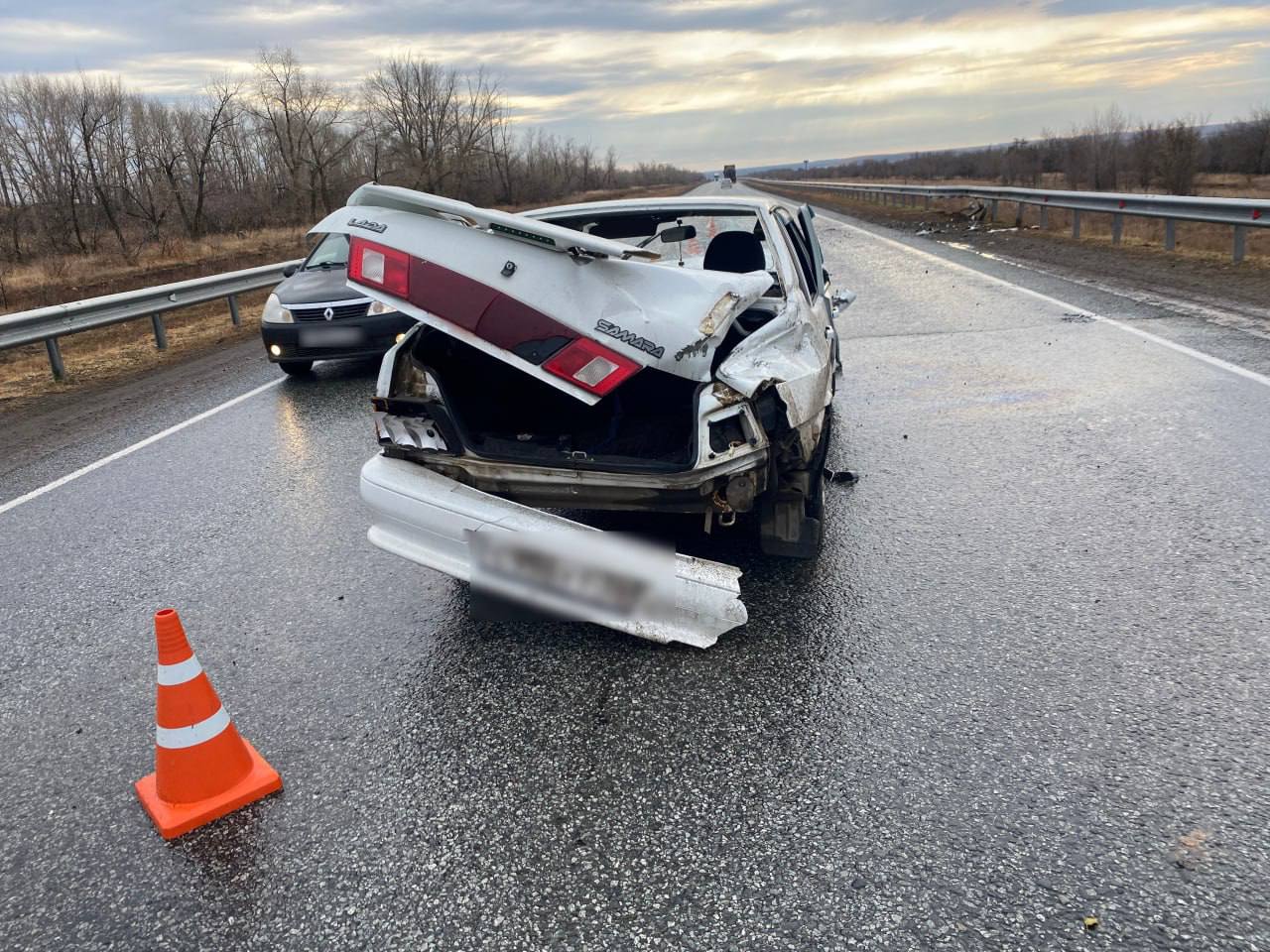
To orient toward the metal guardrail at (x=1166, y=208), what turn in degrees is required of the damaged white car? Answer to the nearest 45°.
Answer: approximately 45° to its right

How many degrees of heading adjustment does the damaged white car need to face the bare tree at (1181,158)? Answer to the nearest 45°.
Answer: approximately 45° to its right

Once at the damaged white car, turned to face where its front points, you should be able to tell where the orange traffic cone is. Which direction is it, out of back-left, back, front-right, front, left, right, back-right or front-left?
back-left

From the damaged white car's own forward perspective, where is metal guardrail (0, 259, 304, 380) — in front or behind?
in front

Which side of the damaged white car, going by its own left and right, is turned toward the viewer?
back

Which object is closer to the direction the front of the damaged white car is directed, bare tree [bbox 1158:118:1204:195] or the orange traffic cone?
the bare tree

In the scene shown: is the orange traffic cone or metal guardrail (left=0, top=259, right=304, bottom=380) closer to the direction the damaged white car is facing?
the metal guardrail
